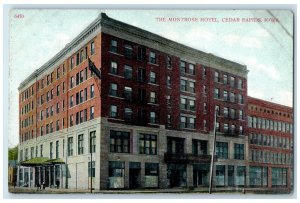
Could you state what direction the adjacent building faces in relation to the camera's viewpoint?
facing the viewer and to the right of the viewer

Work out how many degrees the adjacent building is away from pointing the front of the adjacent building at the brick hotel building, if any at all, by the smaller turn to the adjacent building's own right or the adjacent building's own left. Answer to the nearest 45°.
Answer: approximately 135° to the adjacent building's own right
